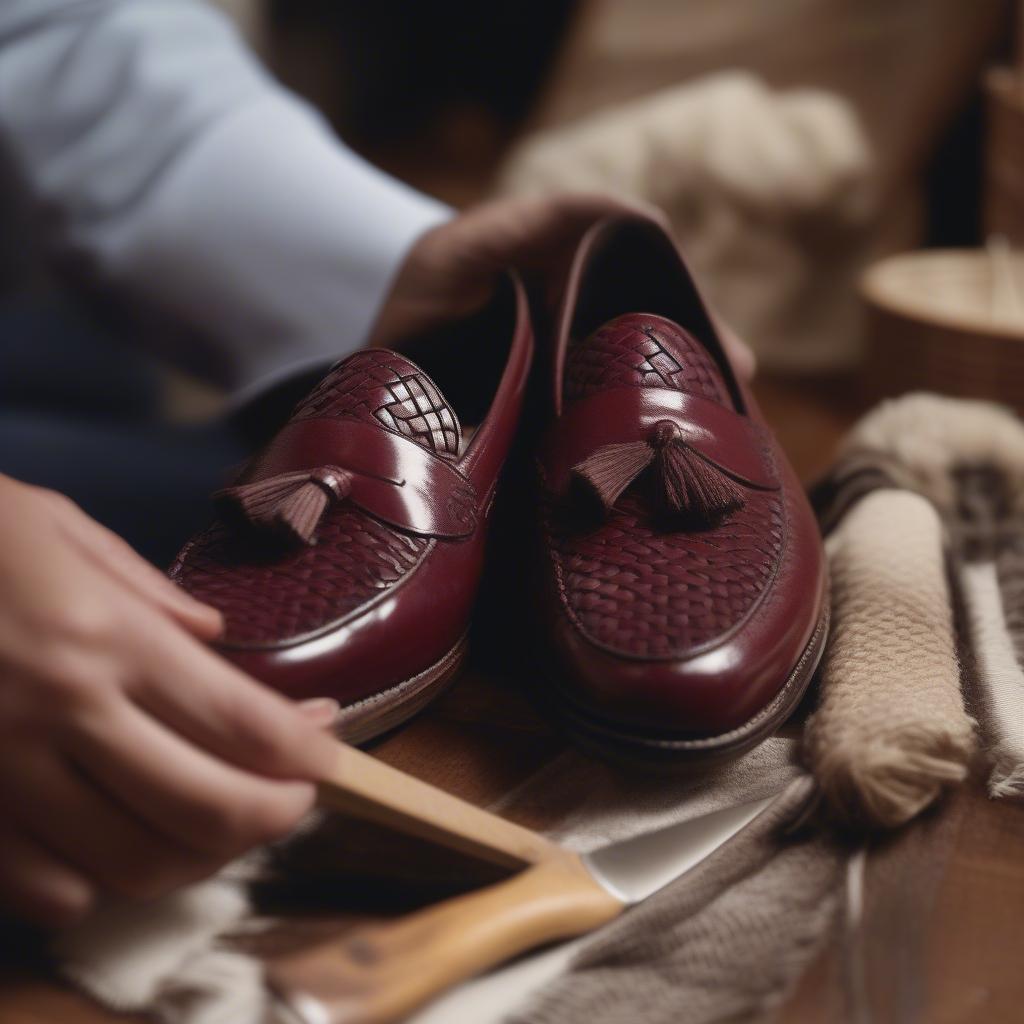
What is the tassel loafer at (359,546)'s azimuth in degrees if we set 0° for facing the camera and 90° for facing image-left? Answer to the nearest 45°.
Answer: approximately 45°

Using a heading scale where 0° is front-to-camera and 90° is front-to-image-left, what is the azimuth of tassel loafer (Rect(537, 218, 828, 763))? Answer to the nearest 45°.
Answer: approximately 0°
